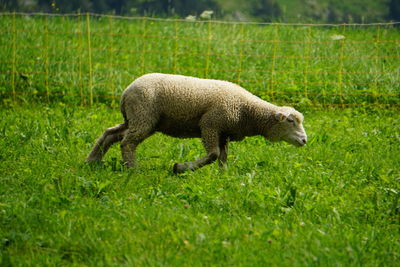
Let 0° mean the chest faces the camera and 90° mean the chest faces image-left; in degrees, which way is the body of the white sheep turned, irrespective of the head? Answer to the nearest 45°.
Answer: approximately 270°

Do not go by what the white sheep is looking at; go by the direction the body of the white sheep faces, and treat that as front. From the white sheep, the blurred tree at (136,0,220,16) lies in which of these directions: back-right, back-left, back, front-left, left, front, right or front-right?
left
